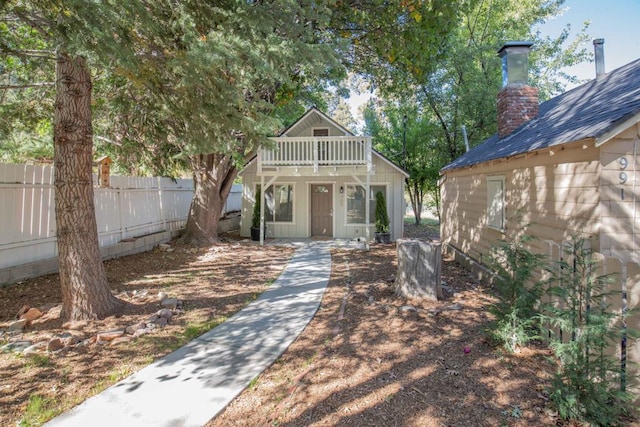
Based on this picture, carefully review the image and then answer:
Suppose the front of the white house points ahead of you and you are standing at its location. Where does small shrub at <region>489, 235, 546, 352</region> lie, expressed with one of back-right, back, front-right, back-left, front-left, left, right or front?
front

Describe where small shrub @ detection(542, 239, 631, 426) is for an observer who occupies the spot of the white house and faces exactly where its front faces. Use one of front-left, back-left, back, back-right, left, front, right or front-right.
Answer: front

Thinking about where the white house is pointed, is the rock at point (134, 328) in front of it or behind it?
in front

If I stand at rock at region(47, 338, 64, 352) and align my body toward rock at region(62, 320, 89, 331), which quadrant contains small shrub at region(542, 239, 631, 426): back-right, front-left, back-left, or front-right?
back-right

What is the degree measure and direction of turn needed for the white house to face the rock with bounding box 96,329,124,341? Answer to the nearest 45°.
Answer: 0° — it already faces it

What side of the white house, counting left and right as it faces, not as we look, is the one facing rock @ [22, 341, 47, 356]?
front

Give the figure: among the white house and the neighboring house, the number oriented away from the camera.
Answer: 0

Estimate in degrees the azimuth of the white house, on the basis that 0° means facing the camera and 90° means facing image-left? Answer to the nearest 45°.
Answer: approximately 0°

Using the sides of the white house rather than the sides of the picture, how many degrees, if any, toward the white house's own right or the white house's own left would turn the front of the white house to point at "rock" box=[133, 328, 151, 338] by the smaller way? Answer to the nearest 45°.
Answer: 0° — it already faces it

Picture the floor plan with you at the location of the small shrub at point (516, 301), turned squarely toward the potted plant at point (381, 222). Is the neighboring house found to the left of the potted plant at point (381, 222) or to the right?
right

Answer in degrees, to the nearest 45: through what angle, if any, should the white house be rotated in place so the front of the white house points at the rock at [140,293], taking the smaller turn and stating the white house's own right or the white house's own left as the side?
0° — it already faces it
